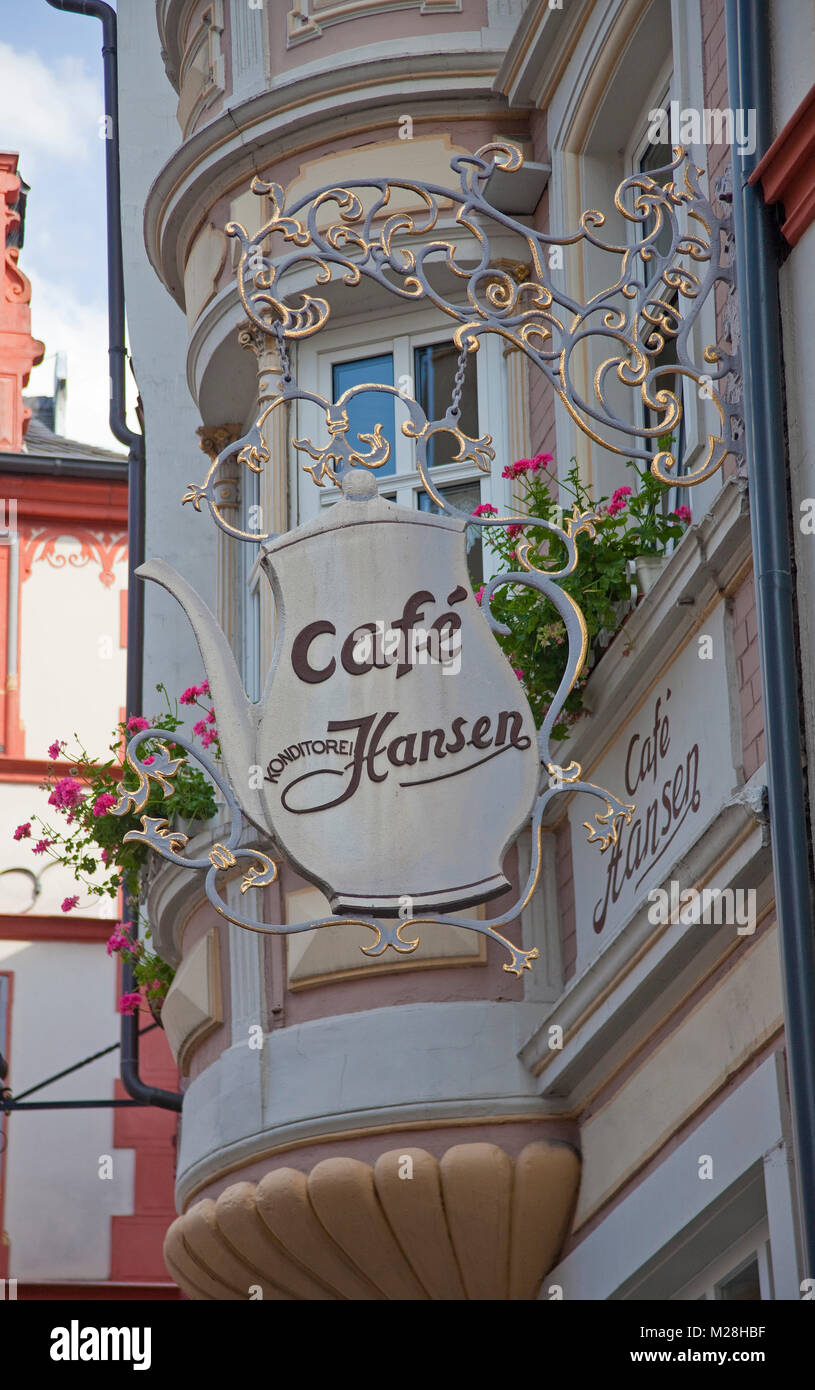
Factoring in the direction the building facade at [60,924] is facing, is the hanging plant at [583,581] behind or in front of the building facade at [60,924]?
in front

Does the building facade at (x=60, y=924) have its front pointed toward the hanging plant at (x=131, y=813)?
yes

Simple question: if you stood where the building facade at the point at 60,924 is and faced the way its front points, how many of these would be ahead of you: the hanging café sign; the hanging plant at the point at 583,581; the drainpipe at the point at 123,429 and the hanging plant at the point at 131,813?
4

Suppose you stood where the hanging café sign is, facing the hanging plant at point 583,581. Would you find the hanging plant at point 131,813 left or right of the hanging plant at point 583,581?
left

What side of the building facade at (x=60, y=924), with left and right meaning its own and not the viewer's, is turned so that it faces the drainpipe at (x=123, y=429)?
front

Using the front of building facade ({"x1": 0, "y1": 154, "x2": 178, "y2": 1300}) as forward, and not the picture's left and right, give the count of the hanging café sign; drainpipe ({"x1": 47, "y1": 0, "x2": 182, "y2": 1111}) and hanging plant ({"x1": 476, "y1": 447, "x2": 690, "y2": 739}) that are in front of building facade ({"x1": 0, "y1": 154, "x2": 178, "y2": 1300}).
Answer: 3

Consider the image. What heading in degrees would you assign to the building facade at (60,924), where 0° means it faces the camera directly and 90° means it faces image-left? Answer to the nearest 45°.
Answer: approximately 0°

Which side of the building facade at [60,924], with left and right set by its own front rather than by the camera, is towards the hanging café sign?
front
